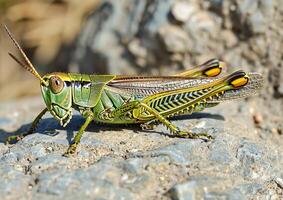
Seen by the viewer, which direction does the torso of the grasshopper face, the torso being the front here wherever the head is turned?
to the viewer's left
